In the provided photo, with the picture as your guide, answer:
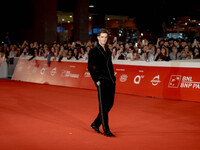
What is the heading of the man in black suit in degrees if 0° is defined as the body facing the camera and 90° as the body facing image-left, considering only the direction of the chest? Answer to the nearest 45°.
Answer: approximately 315°

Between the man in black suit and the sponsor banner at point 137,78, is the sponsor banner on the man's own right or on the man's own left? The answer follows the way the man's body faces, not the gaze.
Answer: on the man's own left
